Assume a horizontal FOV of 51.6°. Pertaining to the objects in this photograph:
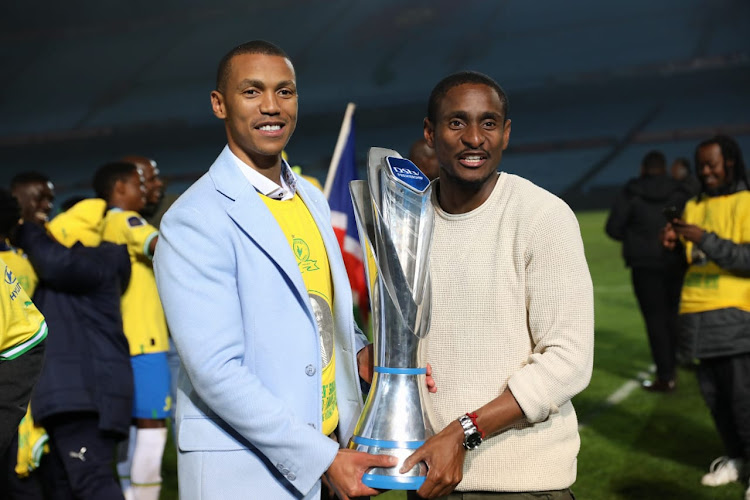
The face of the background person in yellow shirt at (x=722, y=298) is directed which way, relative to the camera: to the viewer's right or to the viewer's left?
to the viewer's left

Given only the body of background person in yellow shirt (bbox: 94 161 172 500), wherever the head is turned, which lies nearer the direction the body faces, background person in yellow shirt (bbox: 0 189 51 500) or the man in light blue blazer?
the man in light blue blazer

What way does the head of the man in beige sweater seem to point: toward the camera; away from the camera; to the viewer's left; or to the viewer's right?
toward the camera

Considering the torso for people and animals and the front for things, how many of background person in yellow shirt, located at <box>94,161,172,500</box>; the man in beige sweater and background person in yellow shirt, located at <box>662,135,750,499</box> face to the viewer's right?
1

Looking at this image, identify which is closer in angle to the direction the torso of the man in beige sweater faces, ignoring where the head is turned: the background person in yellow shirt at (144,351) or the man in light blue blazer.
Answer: the man in light blue blazer

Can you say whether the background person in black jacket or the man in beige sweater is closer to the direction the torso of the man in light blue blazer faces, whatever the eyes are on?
the man in beige sweater

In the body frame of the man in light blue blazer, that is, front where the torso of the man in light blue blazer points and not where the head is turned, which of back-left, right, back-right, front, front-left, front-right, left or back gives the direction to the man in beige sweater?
front-left

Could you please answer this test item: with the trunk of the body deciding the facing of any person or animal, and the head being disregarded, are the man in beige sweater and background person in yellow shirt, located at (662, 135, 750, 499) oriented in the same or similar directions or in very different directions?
same or similar directions

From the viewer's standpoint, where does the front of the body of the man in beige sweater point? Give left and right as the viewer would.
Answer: facing the viewer and to the left of the viewer

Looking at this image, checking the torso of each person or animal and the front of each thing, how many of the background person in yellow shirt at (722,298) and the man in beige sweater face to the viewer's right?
0

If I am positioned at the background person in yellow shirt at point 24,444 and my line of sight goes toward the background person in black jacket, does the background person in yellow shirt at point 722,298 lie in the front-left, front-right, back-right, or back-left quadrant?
front-right

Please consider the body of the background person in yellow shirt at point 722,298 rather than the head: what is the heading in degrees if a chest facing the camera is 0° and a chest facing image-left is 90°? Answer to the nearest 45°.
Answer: approximately 45°

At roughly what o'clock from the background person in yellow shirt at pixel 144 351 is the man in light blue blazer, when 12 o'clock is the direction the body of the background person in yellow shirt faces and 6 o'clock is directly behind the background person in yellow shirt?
The man in light blue blazer is roughly at 3 o'clock from the background person in yellow shirt.

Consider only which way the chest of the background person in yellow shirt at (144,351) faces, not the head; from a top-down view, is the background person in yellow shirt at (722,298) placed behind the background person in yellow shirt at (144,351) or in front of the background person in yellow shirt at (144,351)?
in front

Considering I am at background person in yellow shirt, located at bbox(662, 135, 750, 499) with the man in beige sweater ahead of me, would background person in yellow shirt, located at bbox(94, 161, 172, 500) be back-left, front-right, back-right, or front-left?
front-right
